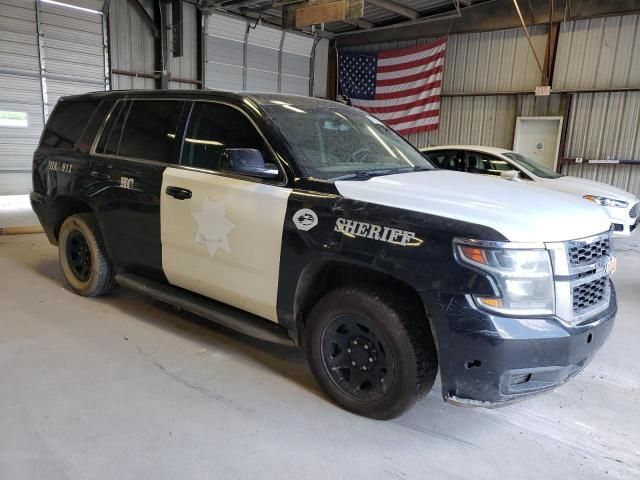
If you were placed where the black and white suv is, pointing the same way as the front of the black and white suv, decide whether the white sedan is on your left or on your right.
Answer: on your left

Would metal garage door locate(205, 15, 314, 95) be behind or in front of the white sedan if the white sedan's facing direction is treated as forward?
behind

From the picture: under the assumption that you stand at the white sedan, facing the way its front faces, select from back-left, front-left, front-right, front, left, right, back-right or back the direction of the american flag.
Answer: back

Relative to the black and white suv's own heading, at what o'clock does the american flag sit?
The american flag is roughly at 8 o'clock from the black and white suv.

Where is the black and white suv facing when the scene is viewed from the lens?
facing the viewer and to the right of the viewer

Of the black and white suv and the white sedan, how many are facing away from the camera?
0

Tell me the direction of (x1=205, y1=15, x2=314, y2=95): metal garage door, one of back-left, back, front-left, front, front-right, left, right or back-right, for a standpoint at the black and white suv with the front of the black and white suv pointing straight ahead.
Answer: back-left
